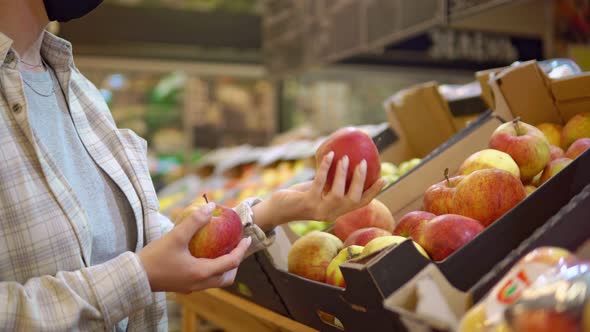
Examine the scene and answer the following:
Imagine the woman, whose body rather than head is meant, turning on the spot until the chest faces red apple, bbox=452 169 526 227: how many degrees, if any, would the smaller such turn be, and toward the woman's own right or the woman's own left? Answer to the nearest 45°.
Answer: approximately 45° to the woman's own left

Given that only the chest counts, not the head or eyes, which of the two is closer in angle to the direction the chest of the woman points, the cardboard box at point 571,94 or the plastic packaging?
the plastic packaging

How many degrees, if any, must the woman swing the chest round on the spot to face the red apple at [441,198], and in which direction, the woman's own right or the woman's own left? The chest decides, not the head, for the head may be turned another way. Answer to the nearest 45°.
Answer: approximately 45° to the woman's own left

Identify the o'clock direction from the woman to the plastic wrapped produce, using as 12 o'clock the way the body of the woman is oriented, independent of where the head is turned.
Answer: The plastic wrapped produce is roughly at 12 o'clock from the woman.

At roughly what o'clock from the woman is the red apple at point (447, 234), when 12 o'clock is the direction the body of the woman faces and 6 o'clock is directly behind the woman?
The red apple is roughly at 11 o'clock from the woman.

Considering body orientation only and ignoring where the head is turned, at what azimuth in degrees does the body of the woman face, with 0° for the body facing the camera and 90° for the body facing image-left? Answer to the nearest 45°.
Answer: approximately 315°

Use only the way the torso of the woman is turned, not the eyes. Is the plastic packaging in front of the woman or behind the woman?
in front

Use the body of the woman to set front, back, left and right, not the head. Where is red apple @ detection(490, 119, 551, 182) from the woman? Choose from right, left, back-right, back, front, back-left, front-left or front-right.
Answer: front-left

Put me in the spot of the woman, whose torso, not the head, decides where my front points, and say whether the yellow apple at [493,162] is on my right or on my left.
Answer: on my left

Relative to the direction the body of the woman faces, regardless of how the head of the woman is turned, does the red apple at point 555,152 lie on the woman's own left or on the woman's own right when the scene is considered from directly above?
on the woman's own left
